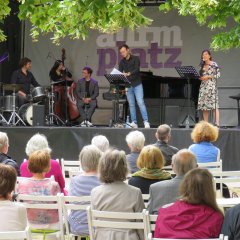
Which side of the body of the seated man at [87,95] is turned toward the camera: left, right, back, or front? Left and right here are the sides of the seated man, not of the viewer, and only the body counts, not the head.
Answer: front

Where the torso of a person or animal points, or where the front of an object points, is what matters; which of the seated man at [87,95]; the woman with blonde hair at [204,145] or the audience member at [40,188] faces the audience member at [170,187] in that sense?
the seated man

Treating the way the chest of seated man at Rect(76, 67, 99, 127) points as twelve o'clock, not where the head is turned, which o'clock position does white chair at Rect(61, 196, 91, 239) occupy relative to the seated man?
The white chair is roughly at 12 o'clock from the seated man.

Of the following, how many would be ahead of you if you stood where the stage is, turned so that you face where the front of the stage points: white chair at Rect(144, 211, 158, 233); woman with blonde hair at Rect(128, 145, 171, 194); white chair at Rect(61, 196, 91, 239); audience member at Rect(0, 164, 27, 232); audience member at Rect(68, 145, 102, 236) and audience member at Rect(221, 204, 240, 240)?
6

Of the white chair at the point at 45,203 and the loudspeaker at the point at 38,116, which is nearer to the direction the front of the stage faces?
the white chair

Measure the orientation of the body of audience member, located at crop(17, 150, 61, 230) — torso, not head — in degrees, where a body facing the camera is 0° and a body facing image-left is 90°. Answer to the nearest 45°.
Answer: approximately 180°

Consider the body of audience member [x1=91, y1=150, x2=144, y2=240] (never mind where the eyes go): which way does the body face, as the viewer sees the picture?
away from the camera

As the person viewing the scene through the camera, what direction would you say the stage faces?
facing the viewer

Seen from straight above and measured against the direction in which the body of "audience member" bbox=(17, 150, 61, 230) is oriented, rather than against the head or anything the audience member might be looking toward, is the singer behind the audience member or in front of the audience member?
in front

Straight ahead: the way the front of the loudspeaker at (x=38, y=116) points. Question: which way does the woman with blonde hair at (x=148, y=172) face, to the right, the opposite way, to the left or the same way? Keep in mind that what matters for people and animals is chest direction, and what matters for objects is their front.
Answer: the opposite way

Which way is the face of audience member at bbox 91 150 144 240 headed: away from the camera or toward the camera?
away from the camera

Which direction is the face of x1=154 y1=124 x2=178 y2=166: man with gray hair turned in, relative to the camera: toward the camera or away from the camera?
away from the camera

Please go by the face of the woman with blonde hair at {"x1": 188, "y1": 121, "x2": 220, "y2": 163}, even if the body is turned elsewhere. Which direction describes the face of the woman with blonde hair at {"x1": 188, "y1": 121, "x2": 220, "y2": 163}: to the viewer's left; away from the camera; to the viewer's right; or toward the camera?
away from the camera

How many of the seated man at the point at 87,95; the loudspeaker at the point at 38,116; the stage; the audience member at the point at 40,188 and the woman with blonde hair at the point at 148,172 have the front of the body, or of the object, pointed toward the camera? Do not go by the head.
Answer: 3

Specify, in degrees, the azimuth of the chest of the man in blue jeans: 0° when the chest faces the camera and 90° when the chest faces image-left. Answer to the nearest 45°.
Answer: approximately 45°

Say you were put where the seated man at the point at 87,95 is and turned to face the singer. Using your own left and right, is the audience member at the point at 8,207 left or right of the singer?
right

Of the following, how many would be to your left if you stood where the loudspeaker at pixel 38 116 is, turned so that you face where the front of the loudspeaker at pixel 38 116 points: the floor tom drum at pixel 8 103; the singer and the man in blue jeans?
2

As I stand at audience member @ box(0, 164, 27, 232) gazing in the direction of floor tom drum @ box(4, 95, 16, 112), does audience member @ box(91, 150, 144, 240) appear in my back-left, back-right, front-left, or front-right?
front-right

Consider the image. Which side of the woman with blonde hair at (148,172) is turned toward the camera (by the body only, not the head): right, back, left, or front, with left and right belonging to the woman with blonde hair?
back

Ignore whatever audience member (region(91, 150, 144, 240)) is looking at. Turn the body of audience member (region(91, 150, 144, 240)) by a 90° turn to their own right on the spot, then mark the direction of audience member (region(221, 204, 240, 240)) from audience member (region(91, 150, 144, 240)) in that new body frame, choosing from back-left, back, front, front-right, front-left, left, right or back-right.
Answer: front-right

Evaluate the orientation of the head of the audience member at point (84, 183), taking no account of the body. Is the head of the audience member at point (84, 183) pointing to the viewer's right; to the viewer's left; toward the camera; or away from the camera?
away from the camera
